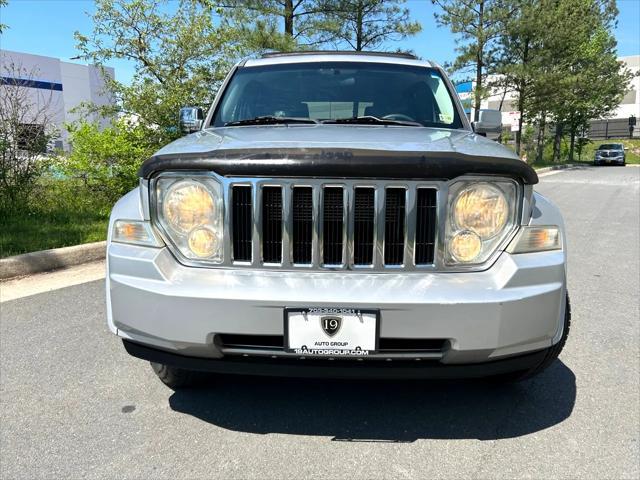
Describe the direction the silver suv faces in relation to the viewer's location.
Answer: facing the viewer

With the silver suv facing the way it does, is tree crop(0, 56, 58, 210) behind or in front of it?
behind

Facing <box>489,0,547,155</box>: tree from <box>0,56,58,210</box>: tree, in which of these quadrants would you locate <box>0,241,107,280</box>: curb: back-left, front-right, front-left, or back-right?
back-right

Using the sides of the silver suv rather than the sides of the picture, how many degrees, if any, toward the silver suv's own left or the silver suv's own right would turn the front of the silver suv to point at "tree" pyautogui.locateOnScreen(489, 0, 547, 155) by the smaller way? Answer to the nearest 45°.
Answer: approximately 180°

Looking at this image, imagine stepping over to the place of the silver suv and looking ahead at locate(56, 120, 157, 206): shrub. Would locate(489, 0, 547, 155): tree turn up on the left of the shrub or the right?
right

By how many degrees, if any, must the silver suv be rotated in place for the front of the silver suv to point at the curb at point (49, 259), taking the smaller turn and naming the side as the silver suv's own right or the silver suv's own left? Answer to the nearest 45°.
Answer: approximately 135° to the silver suv's own right

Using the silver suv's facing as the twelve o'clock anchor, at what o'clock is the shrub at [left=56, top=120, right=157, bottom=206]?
The shrub is roughly at 5 o'clock from the silver suv.

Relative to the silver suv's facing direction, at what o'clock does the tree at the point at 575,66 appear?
The tree is roughly at 7 o'clock from the silver suv.
